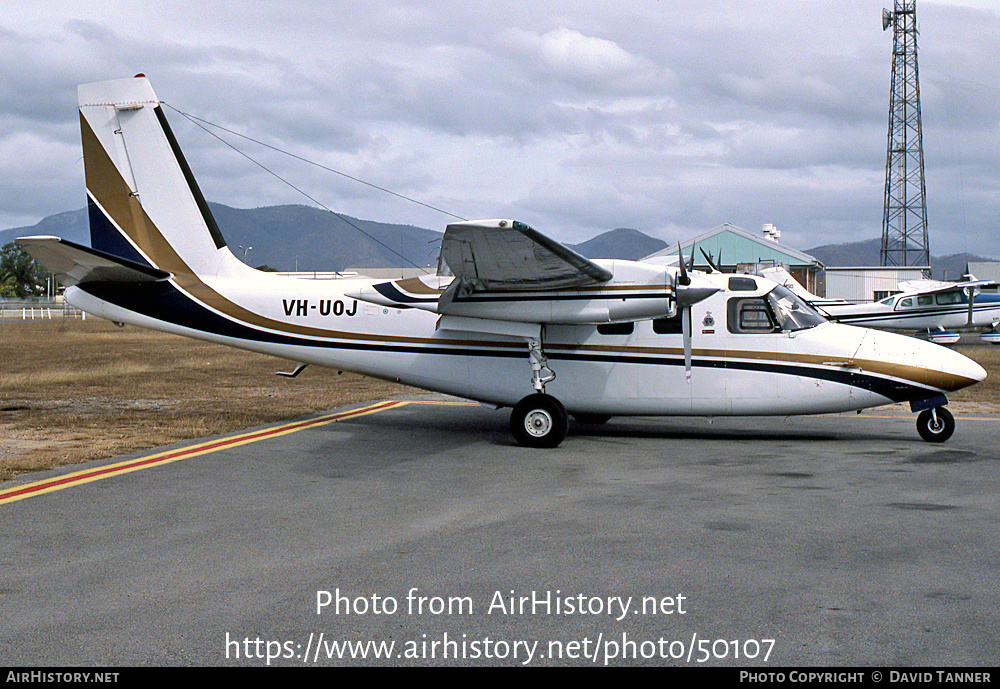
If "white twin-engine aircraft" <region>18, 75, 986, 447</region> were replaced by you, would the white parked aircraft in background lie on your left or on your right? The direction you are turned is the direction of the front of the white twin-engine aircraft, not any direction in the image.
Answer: on your left

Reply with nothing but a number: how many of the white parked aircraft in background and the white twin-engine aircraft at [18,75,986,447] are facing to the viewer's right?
2

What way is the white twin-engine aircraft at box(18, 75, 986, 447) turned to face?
to the viewer's right

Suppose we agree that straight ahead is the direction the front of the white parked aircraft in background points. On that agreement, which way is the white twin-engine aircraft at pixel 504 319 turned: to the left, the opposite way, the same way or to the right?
the same way
